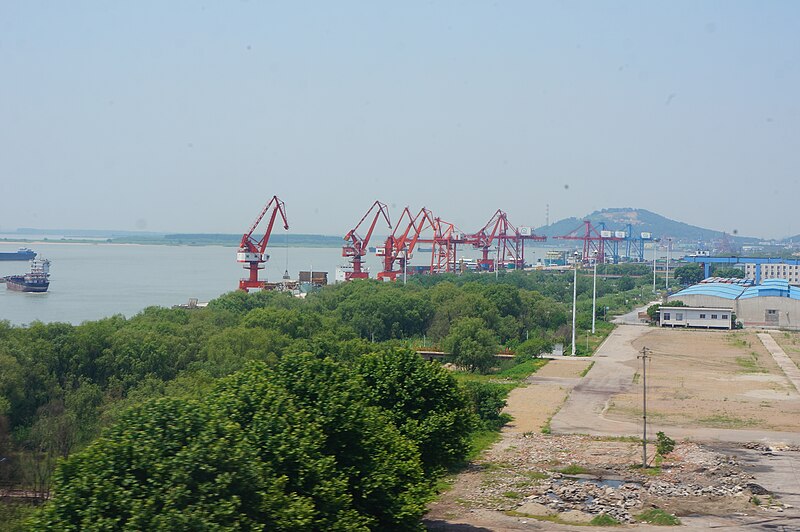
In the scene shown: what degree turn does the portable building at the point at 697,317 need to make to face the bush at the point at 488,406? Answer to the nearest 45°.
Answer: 0° — it already faces it

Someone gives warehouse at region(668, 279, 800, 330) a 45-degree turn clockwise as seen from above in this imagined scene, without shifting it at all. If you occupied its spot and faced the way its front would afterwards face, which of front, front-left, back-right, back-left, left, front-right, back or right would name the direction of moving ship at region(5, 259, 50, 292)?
front-right

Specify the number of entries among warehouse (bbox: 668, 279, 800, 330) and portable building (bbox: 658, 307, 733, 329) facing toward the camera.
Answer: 2

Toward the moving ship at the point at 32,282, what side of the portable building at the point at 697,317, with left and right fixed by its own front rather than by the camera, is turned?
right

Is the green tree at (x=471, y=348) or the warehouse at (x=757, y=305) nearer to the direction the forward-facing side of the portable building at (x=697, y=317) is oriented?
the green tree

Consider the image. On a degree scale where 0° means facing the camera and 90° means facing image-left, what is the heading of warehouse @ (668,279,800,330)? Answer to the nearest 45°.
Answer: approximately 0°
